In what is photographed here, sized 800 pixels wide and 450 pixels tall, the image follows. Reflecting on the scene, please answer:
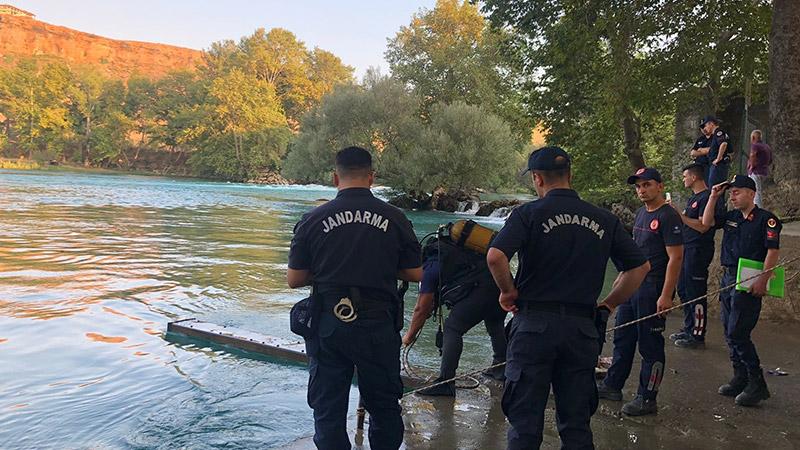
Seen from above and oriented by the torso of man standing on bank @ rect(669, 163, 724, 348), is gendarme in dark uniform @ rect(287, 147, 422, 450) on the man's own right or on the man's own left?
on the man's own left

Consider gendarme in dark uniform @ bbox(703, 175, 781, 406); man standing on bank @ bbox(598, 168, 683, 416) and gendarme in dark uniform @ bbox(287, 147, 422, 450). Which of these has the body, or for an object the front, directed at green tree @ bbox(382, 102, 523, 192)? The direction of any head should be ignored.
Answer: gendarme in dark uniform @ bbox(287, 147, 422, 450)

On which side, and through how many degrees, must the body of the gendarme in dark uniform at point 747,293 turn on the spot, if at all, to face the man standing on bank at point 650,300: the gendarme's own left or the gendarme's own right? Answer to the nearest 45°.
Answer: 0° — they already face them

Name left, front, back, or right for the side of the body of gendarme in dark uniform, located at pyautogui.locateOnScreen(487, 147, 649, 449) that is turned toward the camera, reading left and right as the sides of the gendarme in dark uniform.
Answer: back

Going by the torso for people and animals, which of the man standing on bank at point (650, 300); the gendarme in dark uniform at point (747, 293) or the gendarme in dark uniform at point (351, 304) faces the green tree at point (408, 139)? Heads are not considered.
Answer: the gendarme in dark uniform at point (351, 304)

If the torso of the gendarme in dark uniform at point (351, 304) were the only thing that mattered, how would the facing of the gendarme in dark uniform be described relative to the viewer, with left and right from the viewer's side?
facing away from the viewer

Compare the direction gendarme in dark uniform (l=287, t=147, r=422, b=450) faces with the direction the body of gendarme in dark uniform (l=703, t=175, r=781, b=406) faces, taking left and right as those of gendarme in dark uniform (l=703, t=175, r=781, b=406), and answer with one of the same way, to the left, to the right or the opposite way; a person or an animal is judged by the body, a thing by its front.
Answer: to the right

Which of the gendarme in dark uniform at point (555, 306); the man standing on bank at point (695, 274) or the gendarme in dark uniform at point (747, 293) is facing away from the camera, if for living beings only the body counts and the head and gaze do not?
the gendarme in dark uniform at point (555, 306)

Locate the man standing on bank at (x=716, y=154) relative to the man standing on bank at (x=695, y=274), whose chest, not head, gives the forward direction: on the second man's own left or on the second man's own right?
on the second man's own right

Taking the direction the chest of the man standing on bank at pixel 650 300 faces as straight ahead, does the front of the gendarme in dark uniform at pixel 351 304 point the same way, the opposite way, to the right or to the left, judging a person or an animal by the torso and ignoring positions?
to the right

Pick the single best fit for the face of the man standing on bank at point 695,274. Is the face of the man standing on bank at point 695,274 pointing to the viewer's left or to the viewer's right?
to the viewer's left

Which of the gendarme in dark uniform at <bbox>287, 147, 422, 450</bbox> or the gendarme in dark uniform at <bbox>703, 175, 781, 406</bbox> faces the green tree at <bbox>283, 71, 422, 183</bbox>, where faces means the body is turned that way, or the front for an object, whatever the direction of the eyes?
the gendarme in dark uniform at <bbox>287, 147, 422, 450</bbox>

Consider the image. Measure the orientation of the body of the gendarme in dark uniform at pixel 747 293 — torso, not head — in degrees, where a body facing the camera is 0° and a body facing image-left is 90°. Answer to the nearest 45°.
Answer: approximately 45°

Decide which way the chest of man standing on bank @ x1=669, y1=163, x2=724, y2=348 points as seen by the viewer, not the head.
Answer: to the viewer's left
